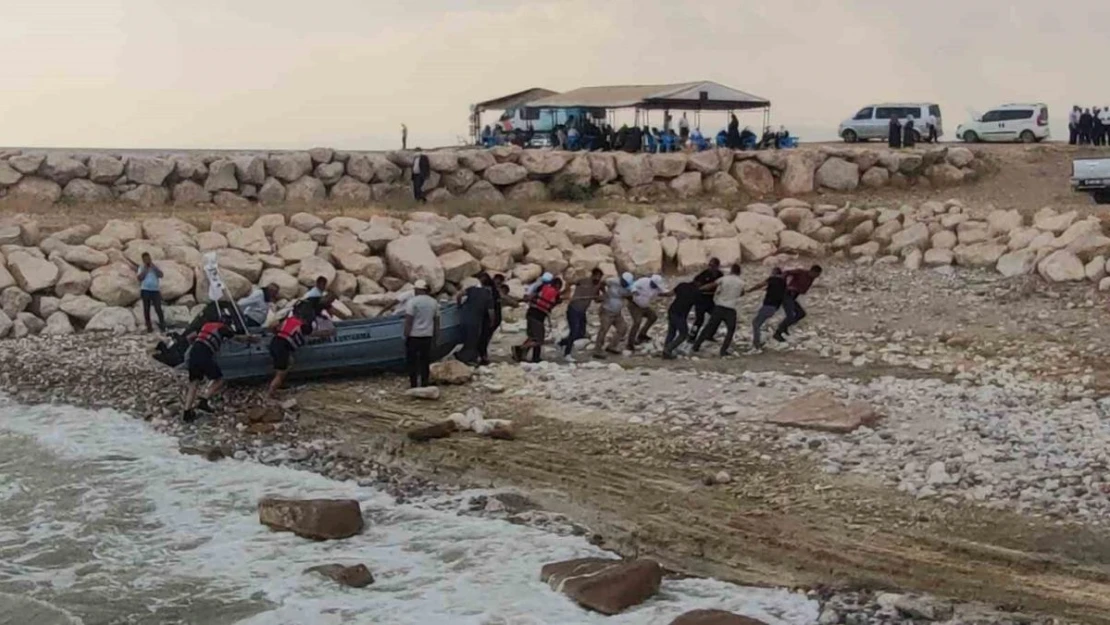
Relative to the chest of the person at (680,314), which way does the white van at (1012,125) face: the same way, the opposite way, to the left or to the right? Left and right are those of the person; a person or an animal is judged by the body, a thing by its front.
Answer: the opposite way

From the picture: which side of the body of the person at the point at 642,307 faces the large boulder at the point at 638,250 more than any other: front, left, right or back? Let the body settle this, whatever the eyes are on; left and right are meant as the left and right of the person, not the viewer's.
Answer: left

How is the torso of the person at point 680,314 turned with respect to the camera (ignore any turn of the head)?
to the viewer's right

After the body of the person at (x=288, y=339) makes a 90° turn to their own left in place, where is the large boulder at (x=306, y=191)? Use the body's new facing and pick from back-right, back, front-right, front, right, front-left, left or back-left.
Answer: front-right

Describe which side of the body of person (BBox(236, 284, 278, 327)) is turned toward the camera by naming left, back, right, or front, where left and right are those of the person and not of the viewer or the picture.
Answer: right

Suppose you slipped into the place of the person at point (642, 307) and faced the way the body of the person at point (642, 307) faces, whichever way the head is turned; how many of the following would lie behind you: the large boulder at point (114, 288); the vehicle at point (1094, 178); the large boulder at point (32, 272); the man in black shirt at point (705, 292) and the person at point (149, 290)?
3

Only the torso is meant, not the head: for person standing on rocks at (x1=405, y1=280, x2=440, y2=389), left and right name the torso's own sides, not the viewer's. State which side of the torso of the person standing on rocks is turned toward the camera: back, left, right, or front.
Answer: back

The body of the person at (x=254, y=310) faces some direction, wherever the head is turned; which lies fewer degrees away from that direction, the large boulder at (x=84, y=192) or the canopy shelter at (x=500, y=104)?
the canopy shelter

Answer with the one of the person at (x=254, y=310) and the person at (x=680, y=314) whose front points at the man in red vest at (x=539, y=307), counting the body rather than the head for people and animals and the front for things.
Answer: the person at (x=254, y=310)

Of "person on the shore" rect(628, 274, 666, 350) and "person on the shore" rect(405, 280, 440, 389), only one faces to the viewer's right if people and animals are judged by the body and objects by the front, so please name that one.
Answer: "person on the shore" rect(628, 274, 666, 350)

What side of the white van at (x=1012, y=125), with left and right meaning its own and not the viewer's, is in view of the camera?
left

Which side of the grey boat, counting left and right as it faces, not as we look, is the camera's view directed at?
right

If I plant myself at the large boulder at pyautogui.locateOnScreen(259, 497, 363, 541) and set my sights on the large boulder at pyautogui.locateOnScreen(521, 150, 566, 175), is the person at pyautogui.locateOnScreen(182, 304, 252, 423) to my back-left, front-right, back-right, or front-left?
front-left
